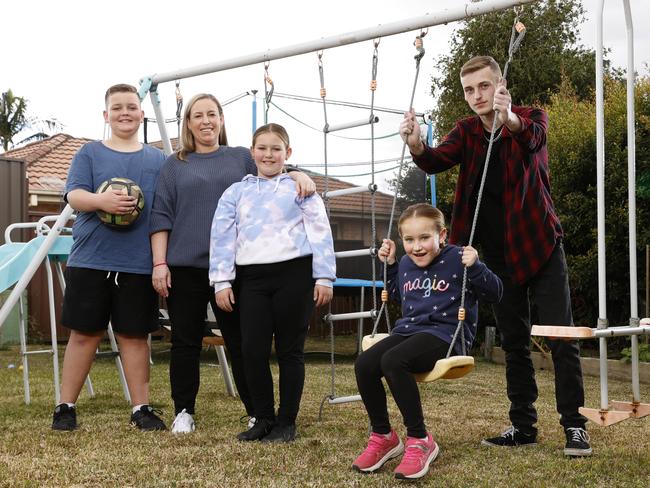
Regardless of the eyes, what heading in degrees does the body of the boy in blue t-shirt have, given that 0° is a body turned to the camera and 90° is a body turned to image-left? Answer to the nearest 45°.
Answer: approximately 0°

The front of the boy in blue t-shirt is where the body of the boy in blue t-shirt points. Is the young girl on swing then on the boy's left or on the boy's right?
on the boy's left

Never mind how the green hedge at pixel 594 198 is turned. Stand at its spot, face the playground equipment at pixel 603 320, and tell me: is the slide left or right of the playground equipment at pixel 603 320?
right

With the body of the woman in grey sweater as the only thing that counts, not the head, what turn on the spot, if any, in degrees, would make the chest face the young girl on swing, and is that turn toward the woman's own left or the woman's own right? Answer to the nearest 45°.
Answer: approximately 45° to the woman's own left

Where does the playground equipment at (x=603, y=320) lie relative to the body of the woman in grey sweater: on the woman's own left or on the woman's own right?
on the woman's own left

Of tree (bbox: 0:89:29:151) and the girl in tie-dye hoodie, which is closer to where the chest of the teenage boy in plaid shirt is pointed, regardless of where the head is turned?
the girl in tie-dye hoodie

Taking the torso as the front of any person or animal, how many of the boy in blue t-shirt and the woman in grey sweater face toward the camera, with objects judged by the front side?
2

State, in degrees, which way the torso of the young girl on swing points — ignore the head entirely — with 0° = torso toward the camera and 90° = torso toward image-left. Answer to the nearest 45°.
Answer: approximately 45°
